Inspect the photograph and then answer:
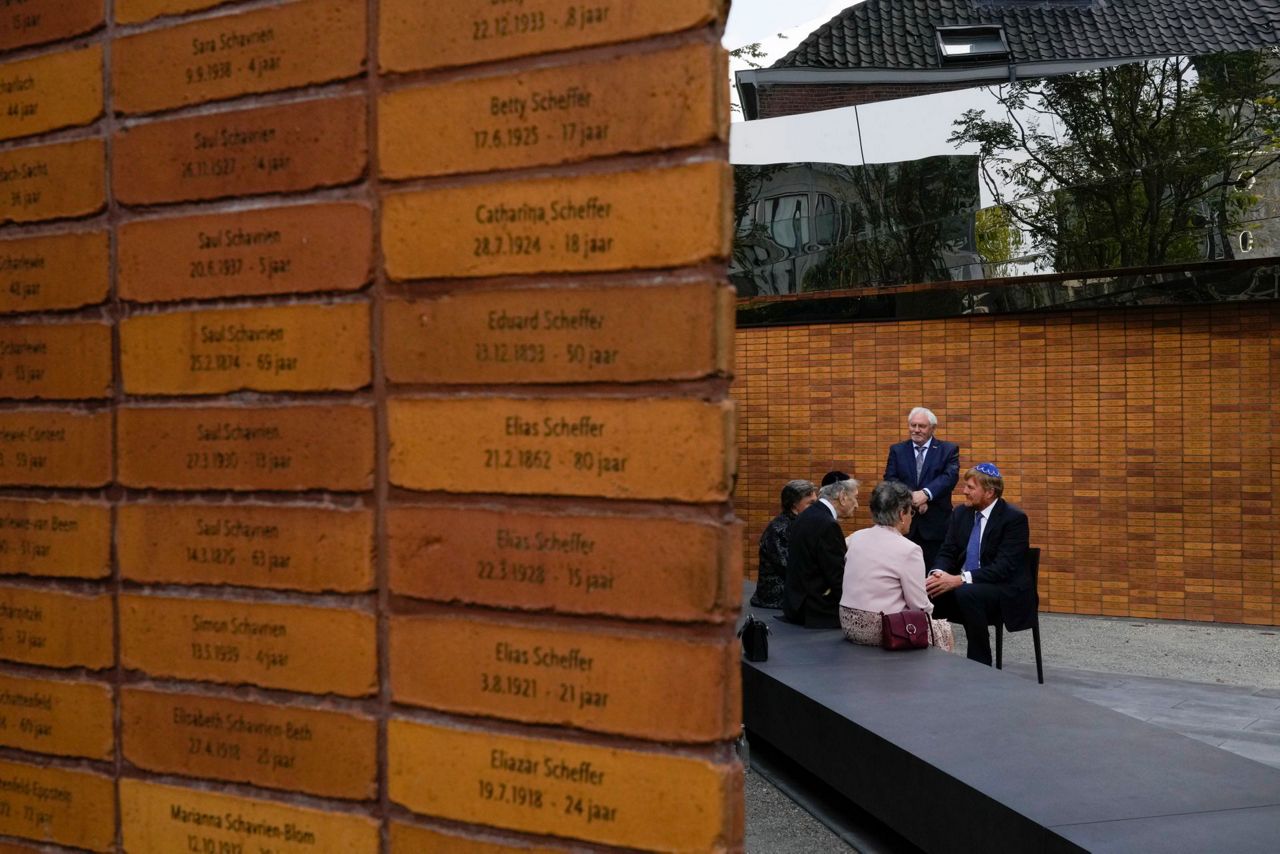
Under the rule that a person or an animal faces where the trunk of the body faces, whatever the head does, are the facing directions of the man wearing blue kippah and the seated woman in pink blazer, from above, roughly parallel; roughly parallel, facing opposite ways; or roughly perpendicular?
roughly parallel, facing opposite ways

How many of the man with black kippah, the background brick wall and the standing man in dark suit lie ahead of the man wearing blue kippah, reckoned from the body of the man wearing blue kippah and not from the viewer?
1

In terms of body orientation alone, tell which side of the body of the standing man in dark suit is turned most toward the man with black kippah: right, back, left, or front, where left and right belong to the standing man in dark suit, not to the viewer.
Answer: front

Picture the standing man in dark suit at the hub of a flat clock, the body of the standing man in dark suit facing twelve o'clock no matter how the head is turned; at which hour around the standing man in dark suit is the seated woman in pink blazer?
The seated woman in pink blazer is roughly at 12 o'clock from the standing man in dark suit.

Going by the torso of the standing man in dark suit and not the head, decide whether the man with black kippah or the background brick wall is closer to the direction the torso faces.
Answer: the man with black kippah

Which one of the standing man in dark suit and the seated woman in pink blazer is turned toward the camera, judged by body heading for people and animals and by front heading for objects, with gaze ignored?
the standing man in dark suit

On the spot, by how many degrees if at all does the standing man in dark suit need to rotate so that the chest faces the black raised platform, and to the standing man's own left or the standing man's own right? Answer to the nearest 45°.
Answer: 0° — they already face it

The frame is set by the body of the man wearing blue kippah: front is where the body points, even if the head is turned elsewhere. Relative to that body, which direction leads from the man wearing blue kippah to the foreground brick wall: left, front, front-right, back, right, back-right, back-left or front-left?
front-left

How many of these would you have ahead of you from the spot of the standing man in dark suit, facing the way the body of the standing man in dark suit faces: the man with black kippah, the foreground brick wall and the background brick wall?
2

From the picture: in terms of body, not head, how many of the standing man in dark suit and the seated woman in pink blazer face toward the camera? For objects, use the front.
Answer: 1

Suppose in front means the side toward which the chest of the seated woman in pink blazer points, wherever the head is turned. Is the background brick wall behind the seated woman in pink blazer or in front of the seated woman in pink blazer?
in front

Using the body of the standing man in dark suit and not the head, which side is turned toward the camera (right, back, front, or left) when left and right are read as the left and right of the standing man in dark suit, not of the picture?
front

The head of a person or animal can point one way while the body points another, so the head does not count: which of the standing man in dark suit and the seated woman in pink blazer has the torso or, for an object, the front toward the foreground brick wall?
the standing man in dark suit

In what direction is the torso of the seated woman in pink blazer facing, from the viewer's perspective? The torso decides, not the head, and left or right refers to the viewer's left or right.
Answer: facing away from the viewer and to the right of the viewer

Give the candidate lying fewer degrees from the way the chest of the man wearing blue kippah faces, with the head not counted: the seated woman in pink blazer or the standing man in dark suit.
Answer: the seated woman in pink blazer

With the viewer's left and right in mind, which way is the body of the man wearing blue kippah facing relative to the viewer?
facing the viewer and to the left of the viewer
